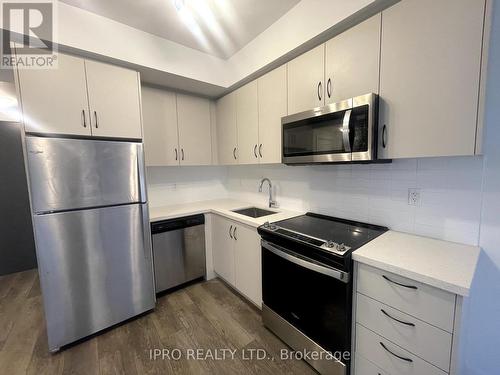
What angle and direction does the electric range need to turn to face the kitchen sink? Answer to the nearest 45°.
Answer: approximately 90° to its right

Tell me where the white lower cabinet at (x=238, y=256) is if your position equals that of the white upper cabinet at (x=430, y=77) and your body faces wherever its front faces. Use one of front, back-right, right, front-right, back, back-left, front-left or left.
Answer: right

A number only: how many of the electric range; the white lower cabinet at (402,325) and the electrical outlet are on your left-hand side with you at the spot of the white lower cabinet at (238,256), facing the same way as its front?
3

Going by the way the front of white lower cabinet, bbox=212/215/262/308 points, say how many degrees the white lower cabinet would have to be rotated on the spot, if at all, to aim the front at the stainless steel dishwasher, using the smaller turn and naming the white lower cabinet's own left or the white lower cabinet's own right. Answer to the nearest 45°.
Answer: approximately 45° to the white lower cabinet's own right

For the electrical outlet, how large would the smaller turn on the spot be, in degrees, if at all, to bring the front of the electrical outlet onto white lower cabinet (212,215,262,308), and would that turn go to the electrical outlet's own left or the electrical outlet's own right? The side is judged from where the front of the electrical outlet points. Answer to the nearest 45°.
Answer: approximately 90° to the electrical outlet's own right

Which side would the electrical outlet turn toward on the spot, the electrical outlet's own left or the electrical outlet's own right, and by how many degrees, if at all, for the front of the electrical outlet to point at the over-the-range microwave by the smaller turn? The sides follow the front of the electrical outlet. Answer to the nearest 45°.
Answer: approximately 45° to the electrical outlet's own right

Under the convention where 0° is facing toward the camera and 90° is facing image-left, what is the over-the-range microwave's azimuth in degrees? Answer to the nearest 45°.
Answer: approximately 45°

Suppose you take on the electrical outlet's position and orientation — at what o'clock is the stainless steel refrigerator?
The stainless steel refrigerator is roughly at 2 o'clock from the electrical outlet.

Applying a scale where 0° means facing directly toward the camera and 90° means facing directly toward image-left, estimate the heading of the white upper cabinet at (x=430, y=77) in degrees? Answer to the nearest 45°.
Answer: approximately 0°
